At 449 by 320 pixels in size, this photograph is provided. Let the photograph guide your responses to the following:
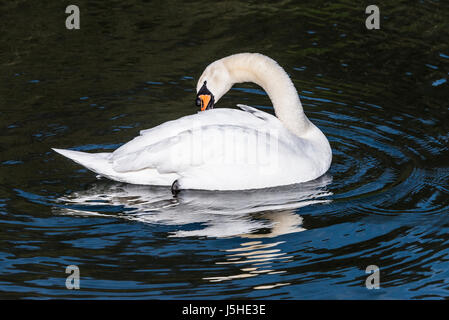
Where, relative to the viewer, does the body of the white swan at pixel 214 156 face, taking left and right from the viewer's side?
facing to the right of the viewer

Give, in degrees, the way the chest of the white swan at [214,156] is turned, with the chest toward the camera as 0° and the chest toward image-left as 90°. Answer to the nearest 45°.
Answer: approximately 270°
